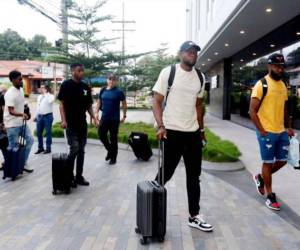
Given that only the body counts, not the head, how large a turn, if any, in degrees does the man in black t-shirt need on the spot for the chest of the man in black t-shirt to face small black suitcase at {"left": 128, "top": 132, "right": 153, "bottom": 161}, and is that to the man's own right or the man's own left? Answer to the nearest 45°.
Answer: approximately 90° to the man's own left

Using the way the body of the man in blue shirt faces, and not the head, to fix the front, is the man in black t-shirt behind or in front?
in front

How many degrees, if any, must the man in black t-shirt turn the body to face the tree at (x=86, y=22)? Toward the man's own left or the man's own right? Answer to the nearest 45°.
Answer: approximately 135° to the man's own left

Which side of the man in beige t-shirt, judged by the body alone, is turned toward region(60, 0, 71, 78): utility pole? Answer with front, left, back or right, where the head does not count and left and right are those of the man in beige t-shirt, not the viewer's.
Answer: back

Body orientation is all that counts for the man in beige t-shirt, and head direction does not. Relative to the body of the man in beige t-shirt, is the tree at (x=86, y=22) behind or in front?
behind
